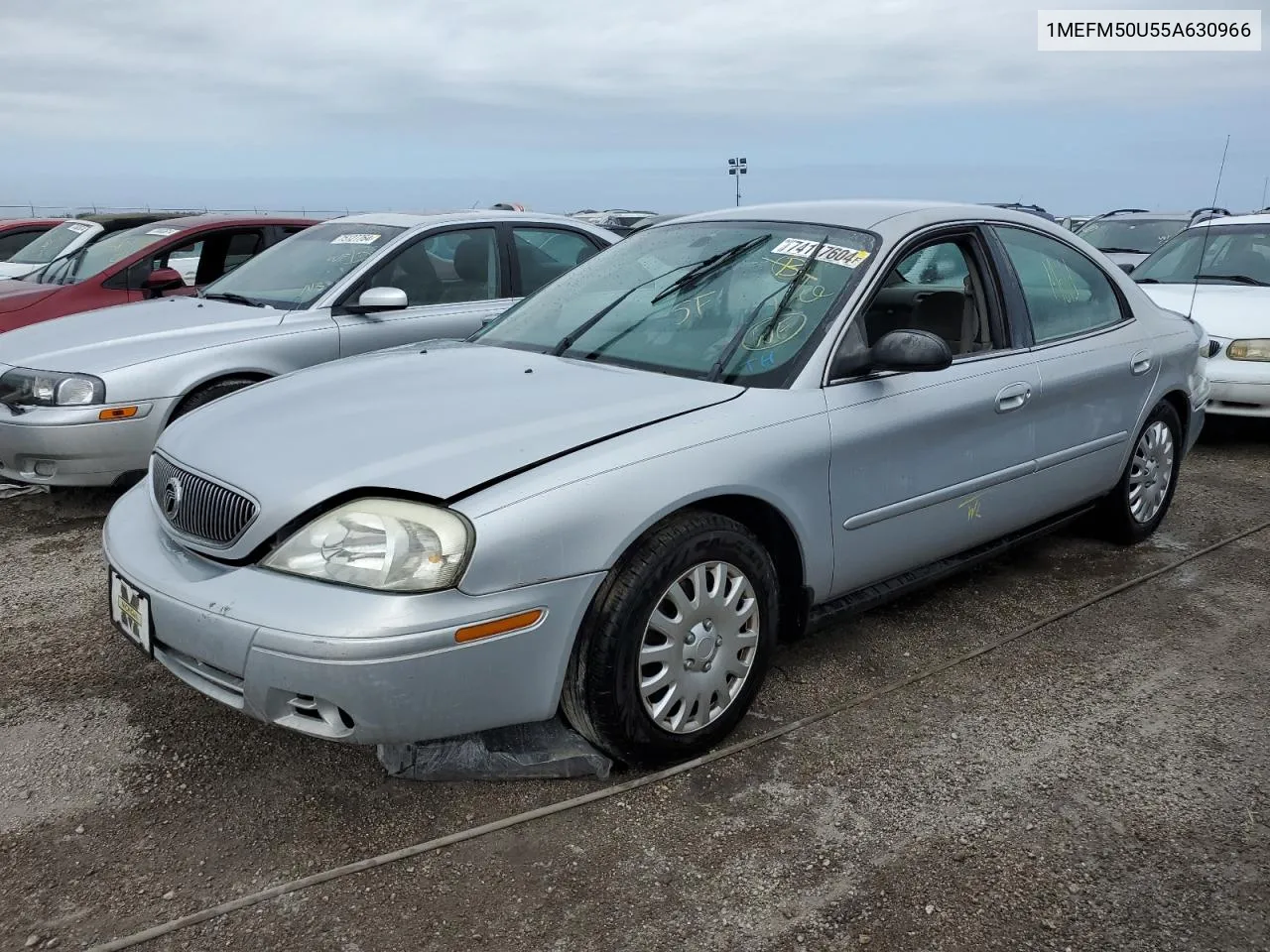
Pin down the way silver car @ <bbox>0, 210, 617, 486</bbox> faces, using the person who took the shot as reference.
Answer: facing the viewer and to the left of the viewer

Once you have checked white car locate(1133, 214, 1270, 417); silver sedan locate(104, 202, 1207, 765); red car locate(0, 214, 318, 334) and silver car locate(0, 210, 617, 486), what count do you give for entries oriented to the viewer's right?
0

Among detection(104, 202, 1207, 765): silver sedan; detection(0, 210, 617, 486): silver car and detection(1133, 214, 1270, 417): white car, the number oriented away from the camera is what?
0

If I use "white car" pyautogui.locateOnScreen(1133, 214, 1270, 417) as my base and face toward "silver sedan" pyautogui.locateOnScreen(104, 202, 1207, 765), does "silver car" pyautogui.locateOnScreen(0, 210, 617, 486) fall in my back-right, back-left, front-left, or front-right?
front-right

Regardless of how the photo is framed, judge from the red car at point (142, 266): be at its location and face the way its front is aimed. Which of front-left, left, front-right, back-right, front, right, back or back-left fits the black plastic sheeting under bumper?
front-left

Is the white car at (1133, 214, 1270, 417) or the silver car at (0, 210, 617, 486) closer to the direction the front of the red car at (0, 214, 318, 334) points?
the silver car

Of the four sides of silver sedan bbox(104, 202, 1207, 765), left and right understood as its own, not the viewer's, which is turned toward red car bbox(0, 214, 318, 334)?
right

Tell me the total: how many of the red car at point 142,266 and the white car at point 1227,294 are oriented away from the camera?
0

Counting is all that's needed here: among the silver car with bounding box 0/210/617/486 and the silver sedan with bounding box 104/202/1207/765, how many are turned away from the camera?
0

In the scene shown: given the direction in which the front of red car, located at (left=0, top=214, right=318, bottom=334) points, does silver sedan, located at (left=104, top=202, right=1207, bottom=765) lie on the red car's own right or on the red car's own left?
on the red car's own left

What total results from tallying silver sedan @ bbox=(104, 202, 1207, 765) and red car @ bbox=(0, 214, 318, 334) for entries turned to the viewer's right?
0
